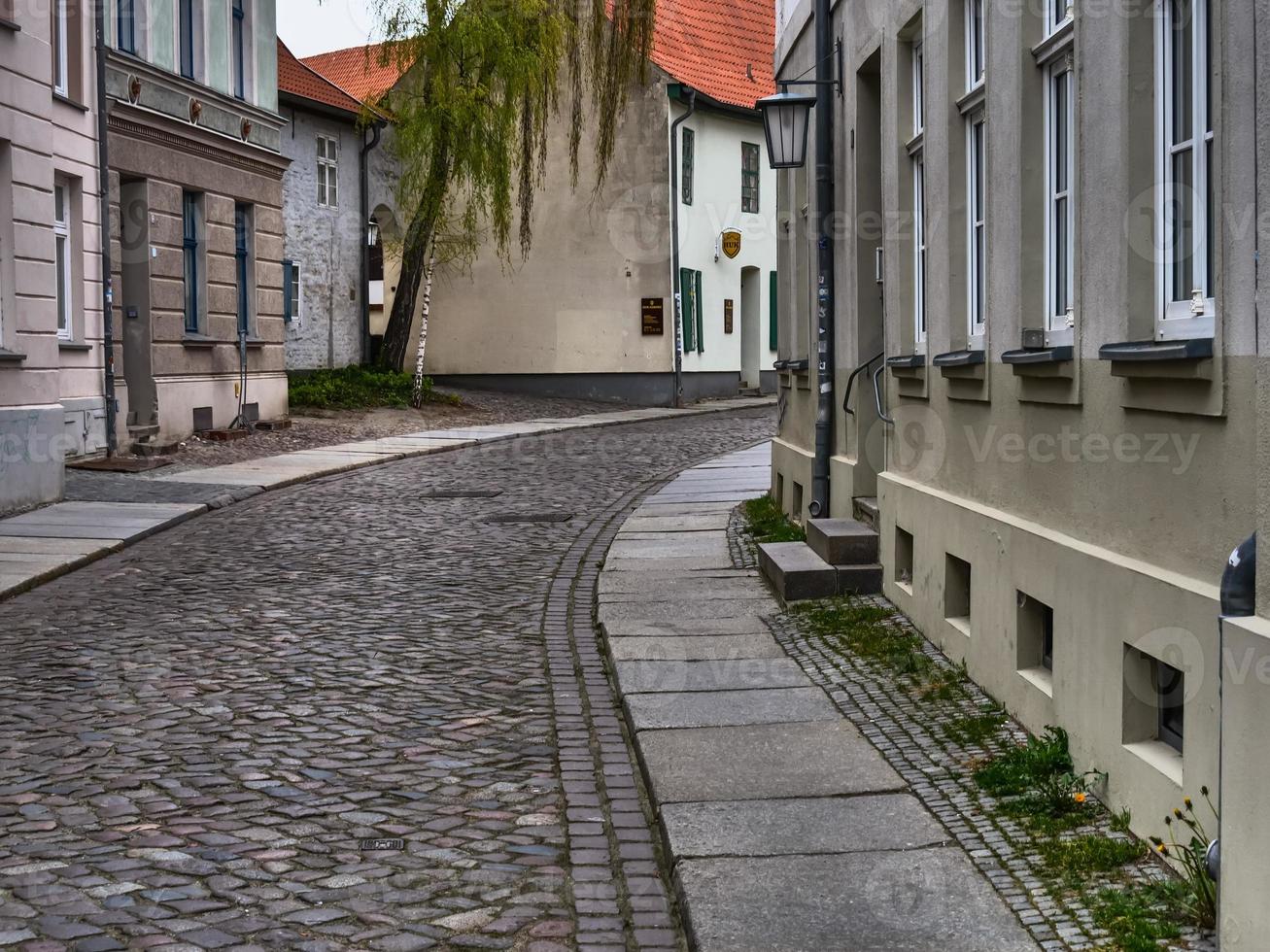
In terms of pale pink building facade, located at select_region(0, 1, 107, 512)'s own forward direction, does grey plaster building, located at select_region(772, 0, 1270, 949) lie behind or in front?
in front

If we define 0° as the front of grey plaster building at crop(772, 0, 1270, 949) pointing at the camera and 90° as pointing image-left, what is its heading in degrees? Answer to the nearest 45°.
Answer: approximately 45°

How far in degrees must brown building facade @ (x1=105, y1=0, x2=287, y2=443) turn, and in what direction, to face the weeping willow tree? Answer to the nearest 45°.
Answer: approximately 90° to its left

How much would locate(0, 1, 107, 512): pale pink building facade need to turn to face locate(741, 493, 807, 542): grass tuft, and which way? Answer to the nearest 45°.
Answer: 0° — it already faces it

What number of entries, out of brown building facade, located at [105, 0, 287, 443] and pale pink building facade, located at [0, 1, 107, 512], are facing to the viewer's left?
0

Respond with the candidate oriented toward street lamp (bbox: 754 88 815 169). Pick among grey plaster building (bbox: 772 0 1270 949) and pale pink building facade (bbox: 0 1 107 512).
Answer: the pale pink building facade

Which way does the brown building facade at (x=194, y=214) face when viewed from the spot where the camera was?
facing the viewer and to the right of the viewer

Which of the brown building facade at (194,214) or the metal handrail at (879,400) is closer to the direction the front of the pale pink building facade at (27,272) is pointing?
the metal handrail

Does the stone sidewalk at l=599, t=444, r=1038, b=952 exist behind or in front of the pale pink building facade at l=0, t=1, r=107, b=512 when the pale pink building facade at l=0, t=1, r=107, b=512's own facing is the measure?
in front
